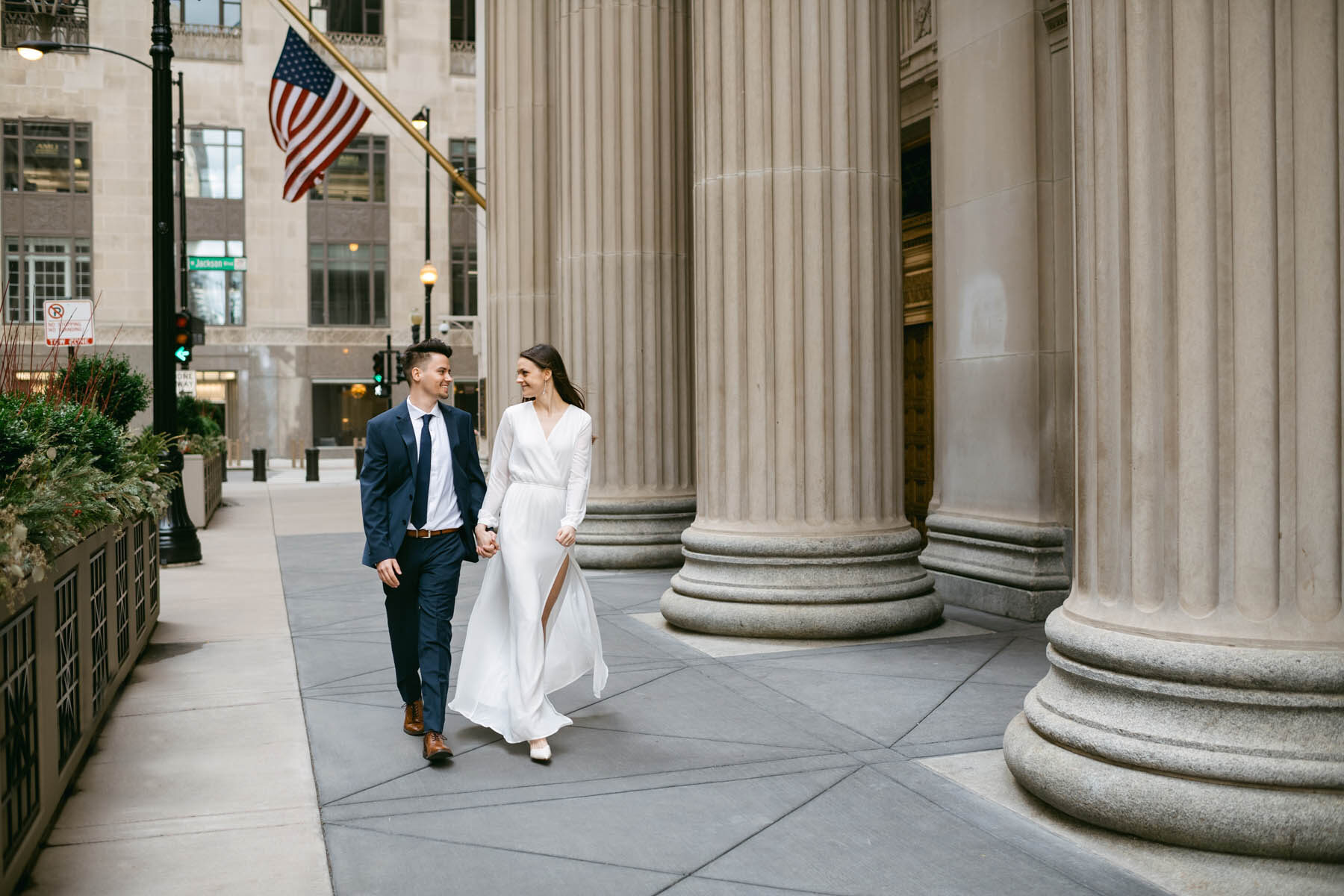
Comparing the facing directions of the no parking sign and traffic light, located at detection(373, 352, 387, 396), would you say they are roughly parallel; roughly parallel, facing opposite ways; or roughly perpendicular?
roughly parallel

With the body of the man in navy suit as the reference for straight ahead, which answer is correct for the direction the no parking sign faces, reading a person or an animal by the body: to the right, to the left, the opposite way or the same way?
the same way

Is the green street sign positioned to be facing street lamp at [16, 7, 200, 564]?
yes

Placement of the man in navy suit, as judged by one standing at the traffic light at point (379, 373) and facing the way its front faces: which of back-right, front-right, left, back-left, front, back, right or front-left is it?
front

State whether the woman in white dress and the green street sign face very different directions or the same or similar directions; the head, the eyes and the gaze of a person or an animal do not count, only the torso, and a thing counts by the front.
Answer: same or similar directions

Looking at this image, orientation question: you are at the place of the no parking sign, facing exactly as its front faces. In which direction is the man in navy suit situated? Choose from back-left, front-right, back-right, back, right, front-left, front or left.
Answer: front

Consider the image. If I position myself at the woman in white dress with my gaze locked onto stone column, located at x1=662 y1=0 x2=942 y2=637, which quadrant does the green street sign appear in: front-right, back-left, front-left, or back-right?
front-left

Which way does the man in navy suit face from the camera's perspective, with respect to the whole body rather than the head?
toward the camera

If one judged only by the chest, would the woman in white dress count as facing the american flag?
no

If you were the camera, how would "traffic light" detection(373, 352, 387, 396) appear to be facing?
facing the viewer

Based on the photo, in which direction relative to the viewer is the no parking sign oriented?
toward the camera

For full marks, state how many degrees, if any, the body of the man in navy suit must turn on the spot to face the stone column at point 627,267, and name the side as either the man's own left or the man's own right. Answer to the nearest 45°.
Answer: approximately 180°

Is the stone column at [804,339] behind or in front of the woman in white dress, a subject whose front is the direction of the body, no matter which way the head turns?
behind

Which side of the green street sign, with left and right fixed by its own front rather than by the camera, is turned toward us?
front

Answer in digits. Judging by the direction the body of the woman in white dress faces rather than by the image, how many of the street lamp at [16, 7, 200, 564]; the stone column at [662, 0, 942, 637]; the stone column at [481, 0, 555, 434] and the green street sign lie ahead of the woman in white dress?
0
